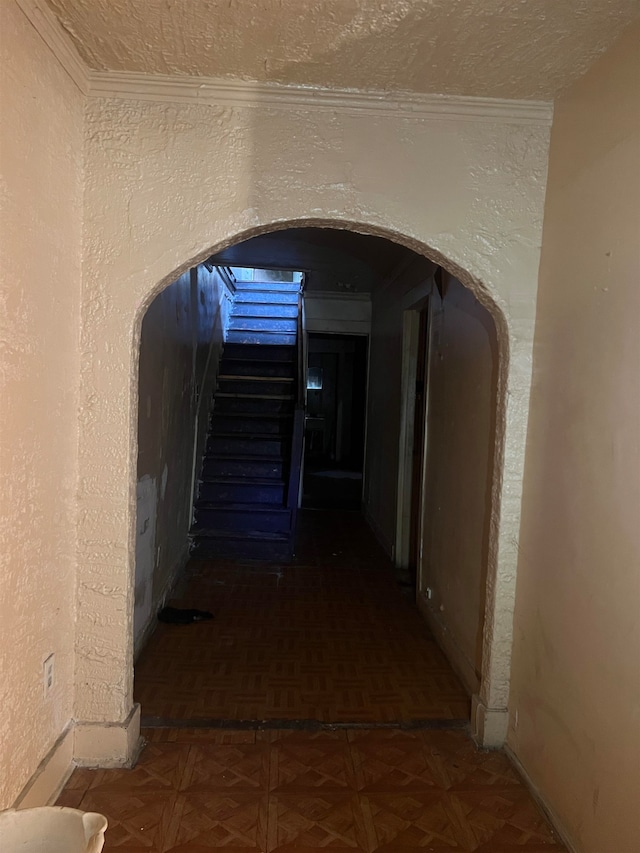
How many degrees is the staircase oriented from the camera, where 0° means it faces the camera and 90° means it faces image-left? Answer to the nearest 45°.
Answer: approximately 0°
